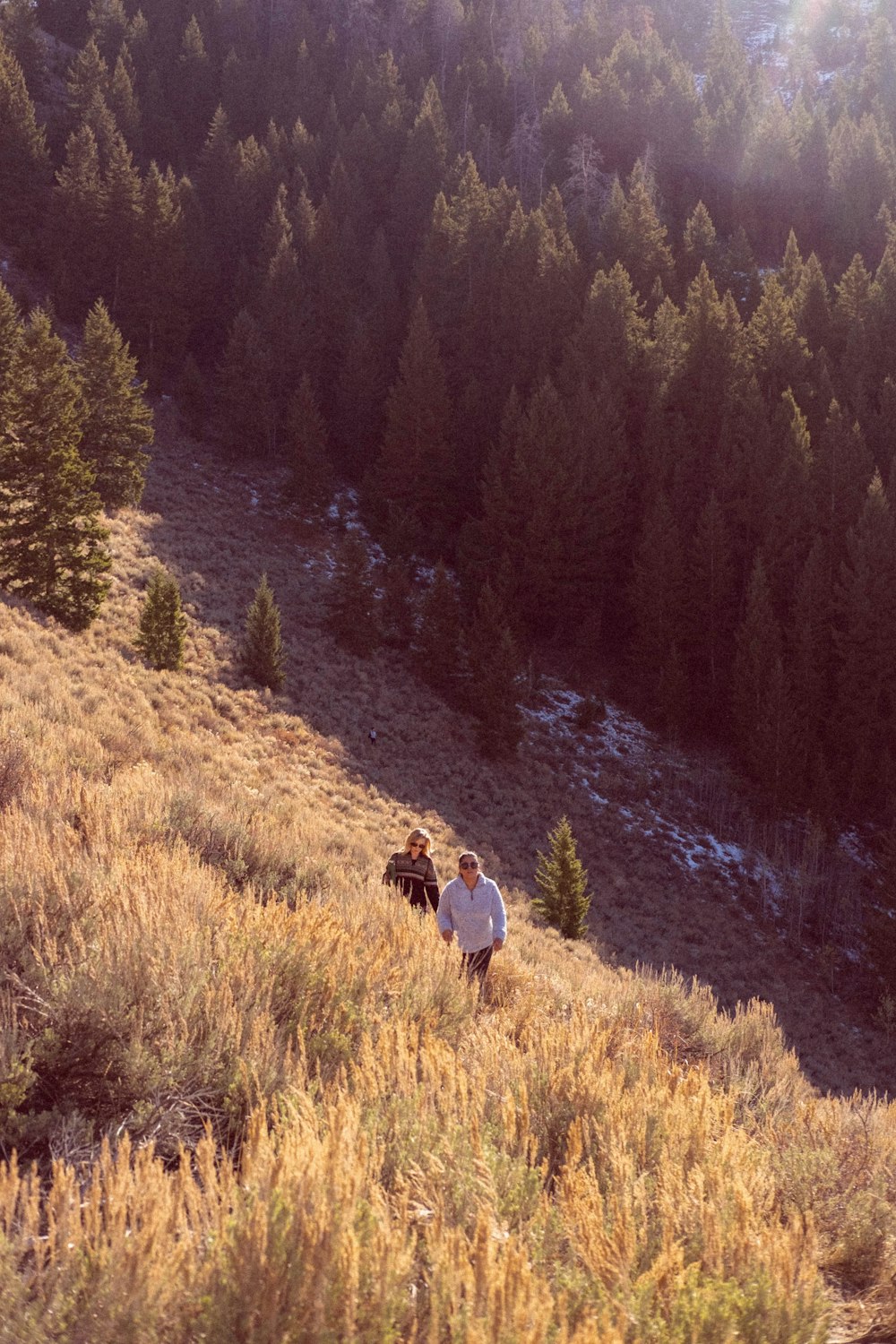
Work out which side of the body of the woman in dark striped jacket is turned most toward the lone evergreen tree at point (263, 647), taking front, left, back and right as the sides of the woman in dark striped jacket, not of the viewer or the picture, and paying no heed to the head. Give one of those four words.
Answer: back

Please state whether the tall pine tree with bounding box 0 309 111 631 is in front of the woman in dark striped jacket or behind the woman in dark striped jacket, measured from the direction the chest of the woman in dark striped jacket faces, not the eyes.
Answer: behind

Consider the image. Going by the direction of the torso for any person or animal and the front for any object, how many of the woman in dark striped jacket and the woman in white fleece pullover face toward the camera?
2

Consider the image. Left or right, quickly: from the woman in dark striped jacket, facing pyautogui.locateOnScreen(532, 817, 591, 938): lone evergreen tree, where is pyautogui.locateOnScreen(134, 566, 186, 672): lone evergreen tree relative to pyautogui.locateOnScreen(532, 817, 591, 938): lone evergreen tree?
left

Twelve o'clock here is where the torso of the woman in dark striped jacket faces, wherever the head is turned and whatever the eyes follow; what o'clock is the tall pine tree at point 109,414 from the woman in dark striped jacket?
The tall pine tree is roughly at 5 o'clock from the woman in dark striped jacket.

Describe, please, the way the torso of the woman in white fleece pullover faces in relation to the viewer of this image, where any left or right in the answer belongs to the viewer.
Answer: facing the viewer

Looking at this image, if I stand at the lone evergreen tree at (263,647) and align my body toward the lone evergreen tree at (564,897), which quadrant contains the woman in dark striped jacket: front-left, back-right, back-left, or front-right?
front-right

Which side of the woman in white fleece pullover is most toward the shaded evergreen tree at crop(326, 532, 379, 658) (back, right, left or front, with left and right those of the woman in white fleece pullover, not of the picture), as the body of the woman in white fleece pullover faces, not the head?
back

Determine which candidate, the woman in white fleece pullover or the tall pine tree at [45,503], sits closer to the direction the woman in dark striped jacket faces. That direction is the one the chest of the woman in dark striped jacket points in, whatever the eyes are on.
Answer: the woman in white fleece pullover
